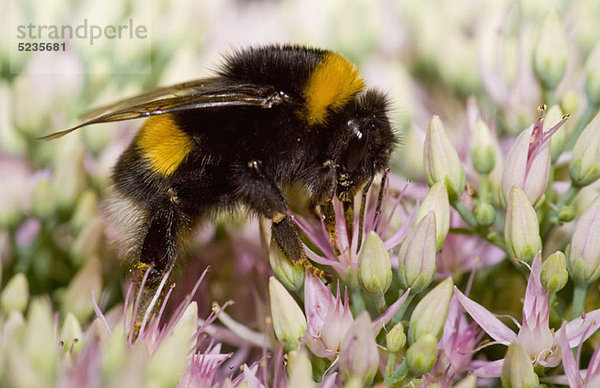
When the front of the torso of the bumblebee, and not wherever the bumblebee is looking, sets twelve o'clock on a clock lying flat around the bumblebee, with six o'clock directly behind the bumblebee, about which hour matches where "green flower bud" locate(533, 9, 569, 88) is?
The green flower bud is roughly at 11 o'clock from the bumblebee.

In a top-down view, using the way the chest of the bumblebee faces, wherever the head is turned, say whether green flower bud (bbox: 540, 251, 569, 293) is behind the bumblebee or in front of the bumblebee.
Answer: in front

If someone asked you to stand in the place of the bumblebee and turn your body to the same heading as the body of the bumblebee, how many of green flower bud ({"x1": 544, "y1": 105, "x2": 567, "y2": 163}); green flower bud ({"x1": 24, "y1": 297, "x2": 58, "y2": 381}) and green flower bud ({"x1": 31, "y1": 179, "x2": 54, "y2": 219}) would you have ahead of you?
1

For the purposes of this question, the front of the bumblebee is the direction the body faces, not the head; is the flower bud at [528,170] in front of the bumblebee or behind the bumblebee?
in front

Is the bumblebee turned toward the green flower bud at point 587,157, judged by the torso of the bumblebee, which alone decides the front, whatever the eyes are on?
yes

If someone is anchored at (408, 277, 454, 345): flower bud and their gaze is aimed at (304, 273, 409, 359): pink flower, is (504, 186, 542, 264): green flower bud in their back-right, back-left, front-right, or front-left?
back-right

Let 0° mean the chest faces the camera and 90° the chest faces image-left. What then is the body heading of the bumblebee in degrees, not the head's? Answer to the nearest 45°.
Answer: approximately 270°
